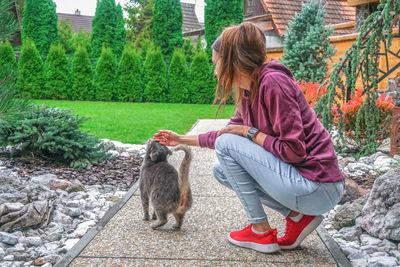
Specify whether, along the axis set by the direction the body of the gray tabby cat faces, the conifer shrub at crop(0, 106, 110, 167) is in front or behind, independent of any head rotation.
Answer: in front

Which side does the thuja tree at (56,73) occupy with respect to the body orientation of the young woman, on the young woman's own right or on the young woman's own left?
on the young woman's own right

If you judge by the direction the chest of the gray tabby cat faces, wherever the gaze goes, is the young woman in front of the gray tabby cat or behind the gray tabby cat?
behind

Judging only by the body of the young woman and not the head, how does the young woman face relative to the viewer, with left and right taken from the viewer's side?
facing to the left of the viewer

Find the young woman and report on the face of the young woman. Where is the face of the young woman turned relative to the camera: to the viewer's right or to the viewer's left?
to the viewer's left

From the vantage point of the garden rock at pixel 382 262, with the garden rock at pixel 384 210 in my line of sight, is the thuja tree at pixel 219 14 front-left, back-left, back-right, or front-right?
front-left

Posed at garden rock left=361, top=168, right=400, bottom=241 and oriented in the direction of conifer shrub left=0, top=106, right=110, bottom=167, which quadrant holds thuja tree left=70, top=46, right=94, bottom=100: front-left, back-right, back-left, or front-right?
front-right

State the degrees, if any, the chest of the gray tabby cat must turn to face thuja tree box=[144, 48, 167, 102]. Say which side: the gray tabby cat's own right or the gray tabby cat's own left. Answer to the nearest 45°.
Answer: approximately 45° to the gray tabby cat's own right

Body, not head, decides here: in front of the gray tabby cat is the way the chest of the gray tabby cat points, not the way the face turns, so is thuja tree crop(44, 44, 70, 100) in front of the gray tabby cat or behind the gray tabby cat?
in front

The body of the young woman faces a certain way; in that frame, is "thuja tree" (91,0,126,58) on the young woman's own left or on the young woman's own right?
on the young woman's own right

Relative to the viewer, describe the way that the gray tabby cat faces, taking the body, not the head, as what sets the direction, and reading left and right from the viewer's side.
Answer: facing away from the viewer and to the left of the viewer

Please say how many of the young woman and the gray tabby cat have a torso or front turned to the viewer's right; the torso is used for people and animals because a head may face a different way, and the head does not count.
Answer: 0
